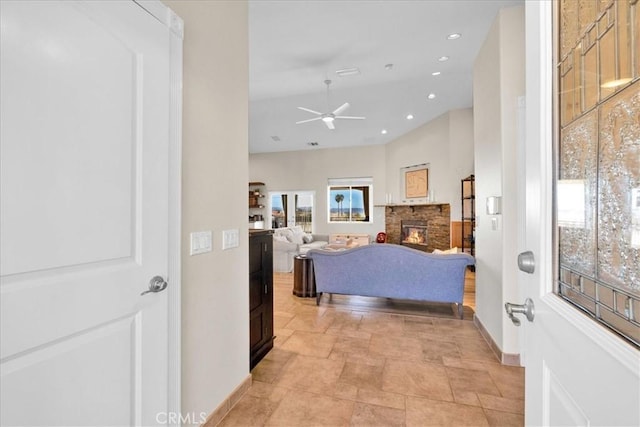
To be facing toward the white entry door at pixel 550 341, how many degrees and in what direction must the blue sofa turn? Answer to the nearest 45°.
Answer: approximately 180°

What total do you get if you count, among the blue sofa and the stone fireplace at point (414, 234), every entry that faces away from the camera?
1

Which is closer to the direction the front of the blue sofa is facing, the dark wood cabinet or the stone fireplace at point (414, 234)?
the stone fireplace

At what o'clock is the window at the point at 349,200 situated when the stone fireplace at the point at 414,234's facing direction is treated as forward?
The window is roughly at 2 o'clock from the stone fireplace.

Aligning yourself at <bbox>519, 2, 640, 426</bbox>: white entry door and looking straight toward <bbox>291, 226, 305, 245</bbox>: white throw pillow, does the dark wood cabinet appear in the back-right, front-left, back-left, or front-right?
front-left

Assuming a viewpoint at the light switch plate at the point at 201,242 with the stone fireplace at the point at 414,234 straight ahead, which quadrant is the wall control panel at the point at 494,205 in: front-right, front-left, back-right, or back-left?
front-right

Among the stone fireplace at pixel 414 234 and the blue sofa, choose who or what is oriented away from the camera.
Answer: the blue sofa

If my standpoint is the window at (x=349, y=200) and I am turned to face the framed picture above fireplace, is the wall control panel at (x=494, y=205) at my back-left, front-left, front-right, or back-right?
front-right

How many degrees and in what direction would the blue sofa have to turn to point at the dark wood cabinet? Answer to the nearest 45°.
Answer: approximately 135° to its left

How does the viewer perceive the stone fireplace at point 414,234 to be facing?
facing the viewer and to the left of the viewer

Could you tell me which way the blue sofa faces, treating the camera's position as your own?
facing away from the viewer

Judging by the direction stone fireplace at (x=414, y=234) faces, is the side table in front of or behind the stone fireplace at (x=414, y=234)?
in front

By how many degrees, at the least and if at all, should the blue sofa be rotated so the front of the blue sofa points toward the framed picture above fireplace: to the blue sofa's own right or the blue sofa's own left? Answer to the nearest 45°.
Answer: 0° — it already faces it

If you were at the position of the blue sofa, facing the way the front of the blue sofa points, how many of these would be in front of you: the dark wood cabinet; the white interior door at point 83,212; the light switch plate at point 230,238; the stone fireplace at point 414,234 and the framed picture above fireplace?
2
